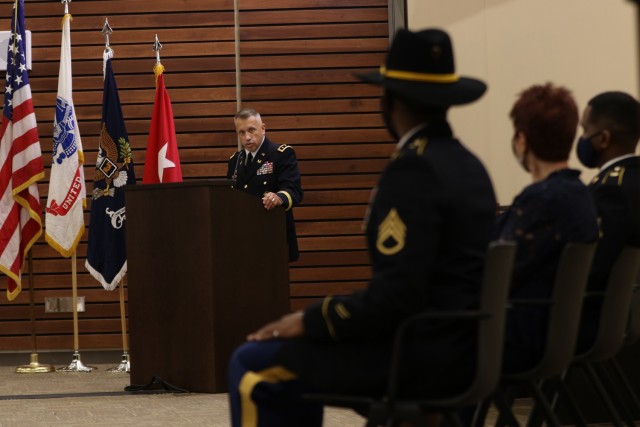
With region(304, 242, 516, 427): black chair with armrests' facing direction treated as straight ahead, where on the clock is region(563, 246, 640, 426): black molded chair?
region(563, 246, 640, 426): black molded chair is roughly at 4 o'clock from region(304, 242, 516, 427): black chair with armrests.

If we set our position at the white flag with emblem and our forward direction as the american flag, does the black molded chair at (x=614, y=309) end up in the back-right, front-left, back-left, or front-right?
back-left

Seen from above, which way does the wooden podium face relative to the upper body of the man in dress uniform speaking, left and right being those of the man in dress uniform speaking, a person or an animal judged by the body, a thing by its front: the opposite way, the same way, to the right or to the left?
the same way

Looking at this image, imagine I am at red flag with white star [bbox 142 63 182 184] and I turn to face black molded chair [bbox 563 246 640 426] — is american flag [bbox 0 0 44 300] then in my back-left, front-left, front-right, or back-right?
back-right

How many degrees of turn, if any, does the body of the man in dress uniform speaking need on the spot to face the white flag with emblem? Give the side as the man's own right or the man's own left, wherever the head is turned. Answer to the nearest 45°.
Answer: approximately 90° to the man's own right

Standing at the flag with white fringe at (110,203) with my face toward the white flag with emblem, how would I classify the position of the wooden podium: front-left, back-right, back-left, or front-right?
back-left

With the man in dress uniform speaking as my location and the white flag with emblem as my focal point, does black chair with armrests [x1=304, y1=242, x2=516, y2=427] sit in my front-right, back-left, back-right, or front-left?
back-left

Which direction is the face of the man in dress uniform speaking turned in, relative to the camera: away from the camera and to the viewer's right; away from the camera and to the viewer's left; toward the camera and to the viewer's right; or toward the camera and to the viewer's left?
toward the camera and to the viewer's left

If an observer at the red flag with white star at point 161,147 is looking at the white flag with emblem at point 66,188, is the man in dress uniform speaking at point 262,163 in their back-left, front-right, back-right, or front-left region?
back-left

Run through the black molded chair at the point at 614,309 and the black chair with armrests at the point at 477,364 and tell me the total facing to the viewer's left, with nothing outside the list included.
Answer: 2

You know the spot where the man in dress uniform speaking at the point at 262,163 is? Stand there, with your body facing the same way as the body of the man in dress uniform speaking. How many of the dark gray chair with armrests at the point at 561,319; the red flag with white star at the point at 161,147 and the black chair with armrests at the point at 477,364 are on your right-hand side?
1

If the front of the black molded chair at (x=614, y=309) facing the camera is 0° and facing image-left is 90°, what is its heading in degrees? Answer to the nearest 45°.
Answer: approximately 90°

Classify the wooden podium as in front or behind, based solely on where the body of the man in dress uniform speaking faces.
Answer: in front

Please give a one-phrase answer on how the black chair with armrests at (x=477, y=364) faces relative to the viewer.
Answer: facing to the left of the viewer
